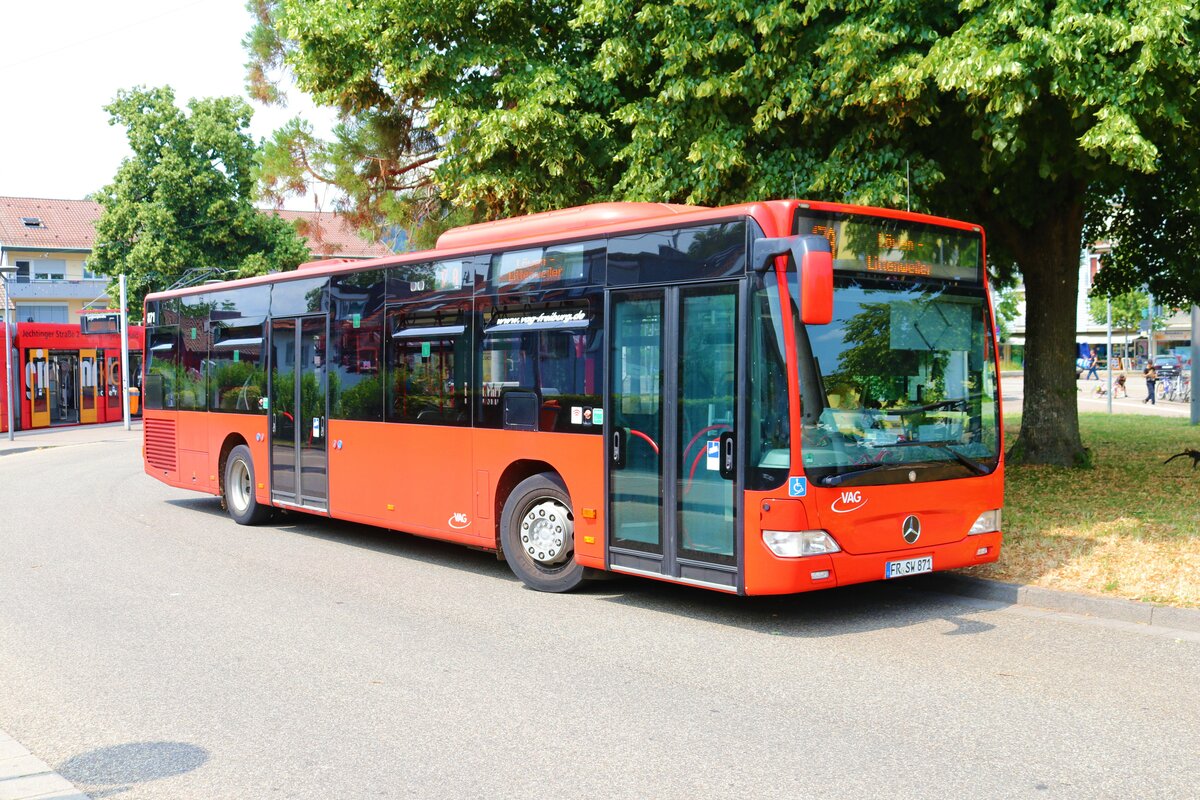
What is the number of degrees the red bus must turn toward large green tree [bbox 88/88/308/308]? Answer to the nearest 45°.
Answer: approximately 180°

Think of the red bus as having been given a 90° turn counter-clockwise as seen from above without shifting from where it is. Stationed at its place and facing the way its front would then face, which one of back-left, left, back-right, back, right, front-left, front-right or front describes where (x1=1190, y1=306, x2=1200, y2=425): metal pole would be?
front

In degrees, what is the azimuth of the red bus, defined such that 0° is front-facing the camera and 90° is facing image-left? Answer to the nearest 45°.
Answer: approximately 315°
